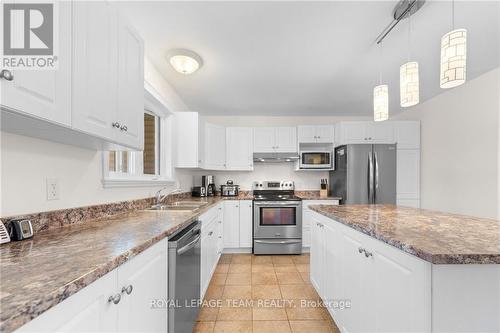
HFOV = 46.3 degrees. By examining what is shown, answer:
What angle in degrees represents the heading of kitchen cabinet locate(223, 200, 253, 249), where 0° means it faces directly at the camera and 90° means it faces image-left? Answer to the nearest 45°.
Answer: approximately 0°

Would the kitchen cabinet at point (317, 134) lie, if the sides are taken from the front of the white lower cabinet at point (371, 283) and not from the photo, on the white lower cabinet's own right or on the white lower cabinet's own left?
on the white lower cabinet's own right

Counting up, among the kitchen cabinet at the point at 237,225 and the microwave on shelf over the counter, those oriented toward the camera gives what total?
2

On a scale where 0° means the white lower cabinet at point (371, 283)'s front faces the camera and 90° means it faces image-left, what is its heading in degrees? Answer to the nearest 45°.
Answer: approximately 45°

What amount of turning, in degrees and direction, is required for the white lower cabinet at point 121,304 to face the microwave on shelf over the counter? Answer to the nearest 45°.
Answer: approximately 90° to its left

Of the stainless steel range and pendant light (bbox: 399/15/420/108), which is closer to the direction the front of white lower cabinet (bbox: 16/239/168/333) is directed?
the pendant light

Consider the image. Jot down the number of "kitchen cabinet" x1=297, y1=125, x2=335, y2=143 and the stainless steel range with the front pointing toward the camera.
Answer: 2
